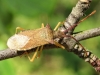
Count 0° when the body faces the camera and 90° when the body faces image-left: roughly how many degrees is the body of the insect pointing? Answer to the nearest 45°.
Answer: approximately 270°
